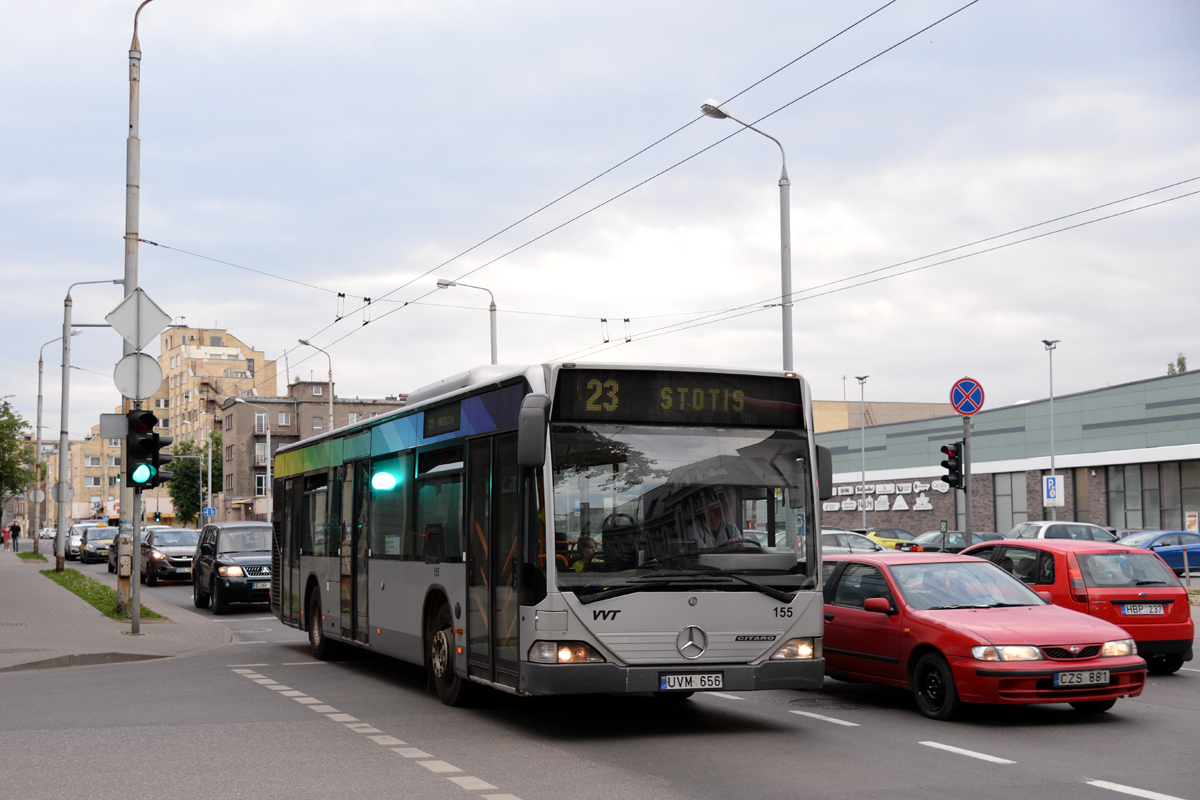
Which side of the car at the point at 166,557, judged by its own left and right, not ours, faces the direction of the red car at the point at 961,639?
front

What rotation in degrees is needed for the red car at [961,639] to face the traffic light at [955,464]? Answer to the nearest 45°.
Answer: approximately 135° to its left

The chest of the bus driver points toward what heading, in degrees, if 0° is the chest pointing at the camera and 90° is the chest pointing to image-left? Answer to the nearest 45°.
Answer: approximately 315°

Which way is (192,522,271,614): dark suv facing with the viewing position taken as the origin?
facing the viewer

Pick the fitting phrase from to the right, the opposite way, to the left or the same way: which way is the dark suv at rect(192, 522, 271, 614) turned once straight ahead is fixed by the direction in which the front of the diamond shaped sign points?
the opposite way

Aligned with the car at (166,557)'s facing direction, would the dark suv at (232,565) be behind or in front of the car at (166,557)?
in front

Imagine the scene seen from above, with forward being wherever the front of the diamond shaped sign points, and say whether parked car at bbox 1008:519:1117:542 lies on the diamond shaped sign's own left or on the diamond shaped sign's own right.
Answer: on the diamond shaped sign's own right

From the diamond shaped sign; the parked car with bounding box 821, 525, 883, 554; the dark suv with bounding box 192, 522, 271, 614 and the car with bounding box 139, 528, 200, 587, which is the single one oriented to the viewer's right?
the parked car with bounding box 821, 525, 883, 554

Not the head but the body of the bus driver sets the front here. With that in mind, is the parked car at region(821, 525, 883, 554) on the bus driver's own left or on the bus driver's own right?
on the bus driver's own left

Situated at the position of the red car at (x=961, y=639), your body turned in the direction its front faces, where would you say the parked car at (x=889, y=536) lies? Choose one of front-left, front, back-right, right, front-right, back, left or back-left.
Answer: back-left

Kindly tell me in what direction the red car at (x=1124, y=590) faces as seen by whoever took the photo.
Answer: facing away from the viewer and to the left of the viewer

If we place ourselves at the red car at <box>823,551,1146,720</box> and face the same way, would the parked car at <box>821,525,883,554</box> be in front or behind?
behind

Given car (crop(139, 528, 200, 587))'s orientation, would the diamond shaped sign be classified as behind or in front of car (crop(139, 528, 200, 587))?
in front

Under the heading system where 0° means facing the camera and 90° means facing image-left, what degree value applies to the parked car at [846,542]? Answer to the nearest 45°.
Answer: approximately 270°

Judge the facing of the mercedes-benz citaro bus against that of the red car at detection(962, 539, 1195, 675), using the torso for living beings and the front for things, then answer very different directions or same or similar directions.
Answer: very different directions

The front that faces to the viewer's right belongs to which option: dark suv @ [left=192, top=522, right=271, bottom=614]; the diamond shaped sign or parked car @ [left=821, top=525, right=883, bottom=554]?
the parked car

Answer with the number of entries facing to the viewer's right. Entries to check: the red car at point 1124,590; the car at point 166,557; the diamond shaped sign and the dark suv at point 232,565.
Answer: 0
